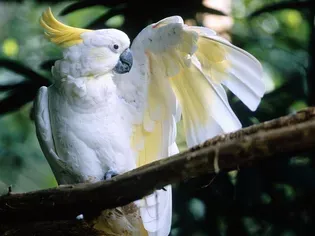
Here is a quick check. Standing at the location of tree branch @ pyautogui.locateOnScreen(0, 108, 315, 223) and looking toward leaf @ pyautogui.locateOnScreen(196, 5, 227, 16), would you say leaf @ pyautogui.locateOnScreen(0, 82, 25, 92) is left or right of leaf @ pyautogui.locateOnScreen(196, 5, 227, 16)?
left

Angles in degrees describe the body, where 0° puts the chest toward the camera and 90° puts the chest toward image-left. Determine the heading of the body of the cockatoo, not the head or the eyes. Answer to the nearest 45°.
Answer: approximately 0°

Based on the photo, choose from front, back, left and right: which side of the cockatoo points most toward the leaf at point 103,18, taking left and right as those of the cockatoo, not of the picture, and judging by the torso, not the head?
back

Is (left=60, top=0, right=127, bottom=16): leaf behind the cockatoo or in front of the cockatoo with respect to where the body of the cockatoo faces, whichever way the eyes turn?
behind

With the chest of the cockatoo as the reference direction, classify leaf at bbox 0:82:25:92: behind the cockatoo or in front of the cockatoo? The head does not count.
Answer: behind

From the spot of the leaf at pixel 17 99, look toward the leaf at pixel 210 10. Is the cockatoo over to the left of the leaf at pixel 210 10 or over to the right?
right

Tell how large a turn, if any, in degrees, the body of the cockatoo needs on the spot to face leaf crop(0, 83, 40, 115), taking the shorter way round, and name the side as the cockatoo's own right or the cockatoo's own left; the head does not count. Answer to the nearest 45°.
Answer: approximately 135° to the cockatoo's own right
